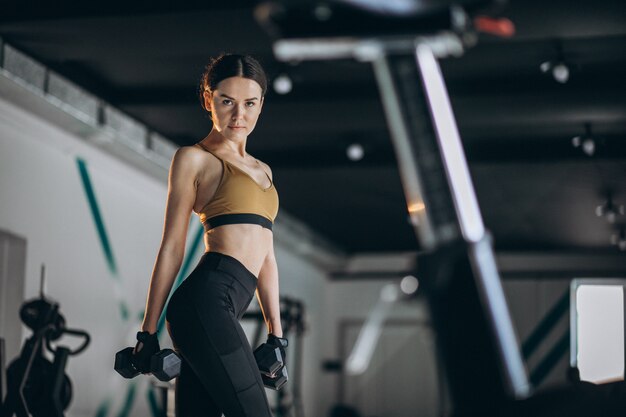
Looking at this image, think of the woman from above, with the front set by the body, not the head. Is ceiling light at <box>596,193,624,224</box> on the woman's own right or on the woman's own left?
on the woman's own left

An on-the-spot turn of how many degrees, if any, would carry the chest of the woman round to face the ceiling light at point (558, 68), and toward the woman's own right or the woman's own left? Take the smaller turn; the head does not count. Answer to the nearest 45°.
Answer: approximately 90° to the woman's own left

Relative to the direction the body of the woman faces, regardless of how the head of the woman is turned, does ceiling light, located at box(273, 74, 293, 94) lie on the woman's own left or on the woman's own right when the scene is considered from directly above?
on the woman's own left

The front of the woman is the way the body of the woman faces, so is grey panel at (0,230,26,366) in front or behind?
behind

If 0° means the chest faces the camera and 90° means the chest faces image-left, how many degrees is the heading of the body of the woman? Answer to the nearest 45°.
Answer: approximately 315°

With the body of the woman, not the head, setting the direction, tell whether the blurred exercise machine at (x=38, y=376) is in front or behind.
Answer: behind
